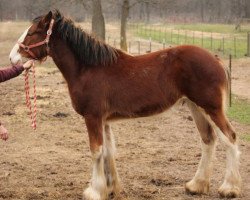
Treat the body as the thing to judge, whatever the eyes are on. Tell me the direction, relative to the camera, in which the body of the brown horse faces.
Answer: to the viewer's left
